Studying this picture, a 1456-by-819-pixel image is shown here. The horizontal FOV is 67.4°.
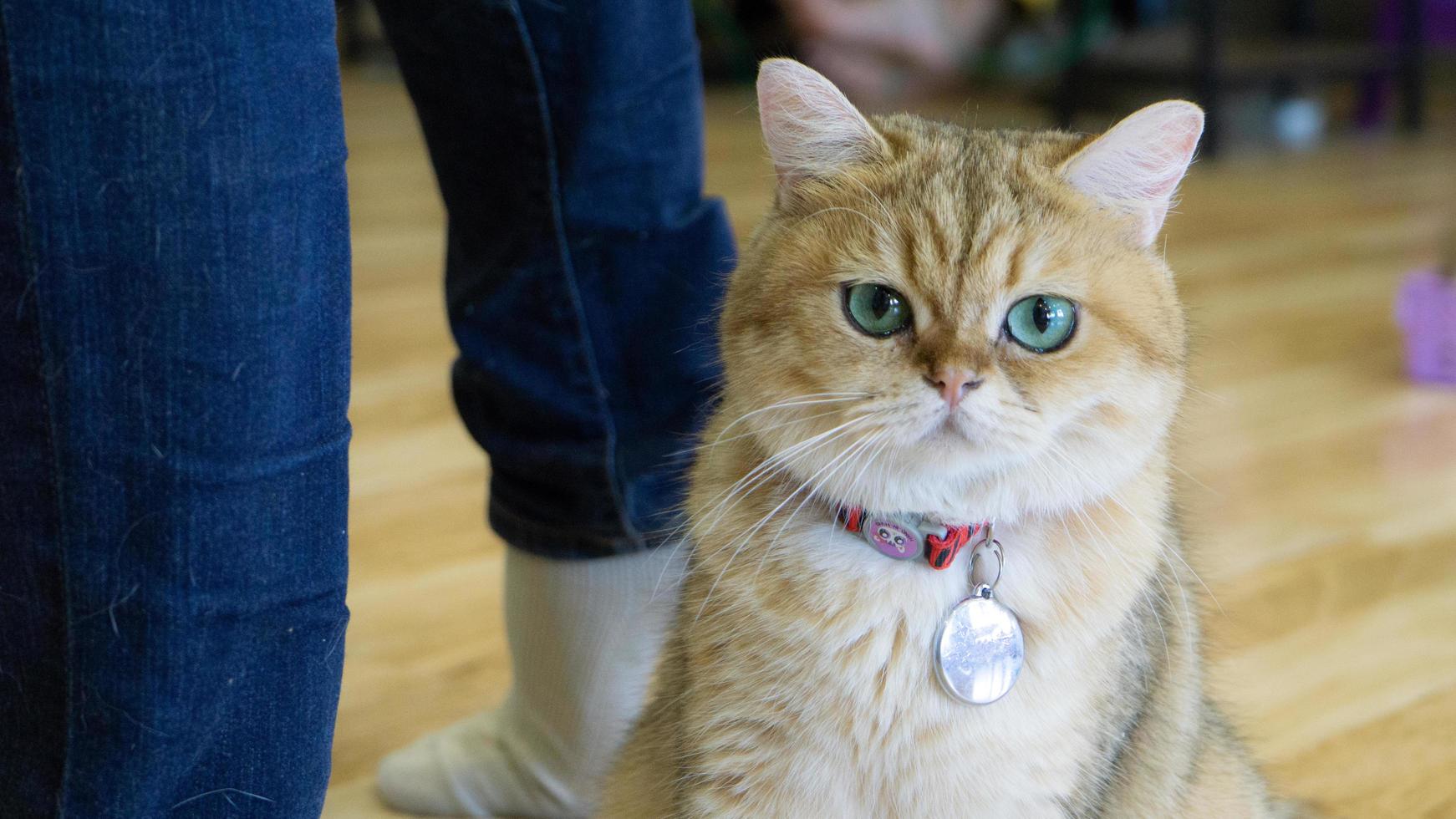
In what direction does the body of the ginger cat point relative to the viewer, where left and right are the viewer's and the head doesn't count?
facing the viewer

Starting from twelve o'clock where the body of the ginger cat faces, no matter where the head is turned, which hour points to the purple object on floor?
The purple object on floor is roughly at 7 o'clock from the ginger cat.
